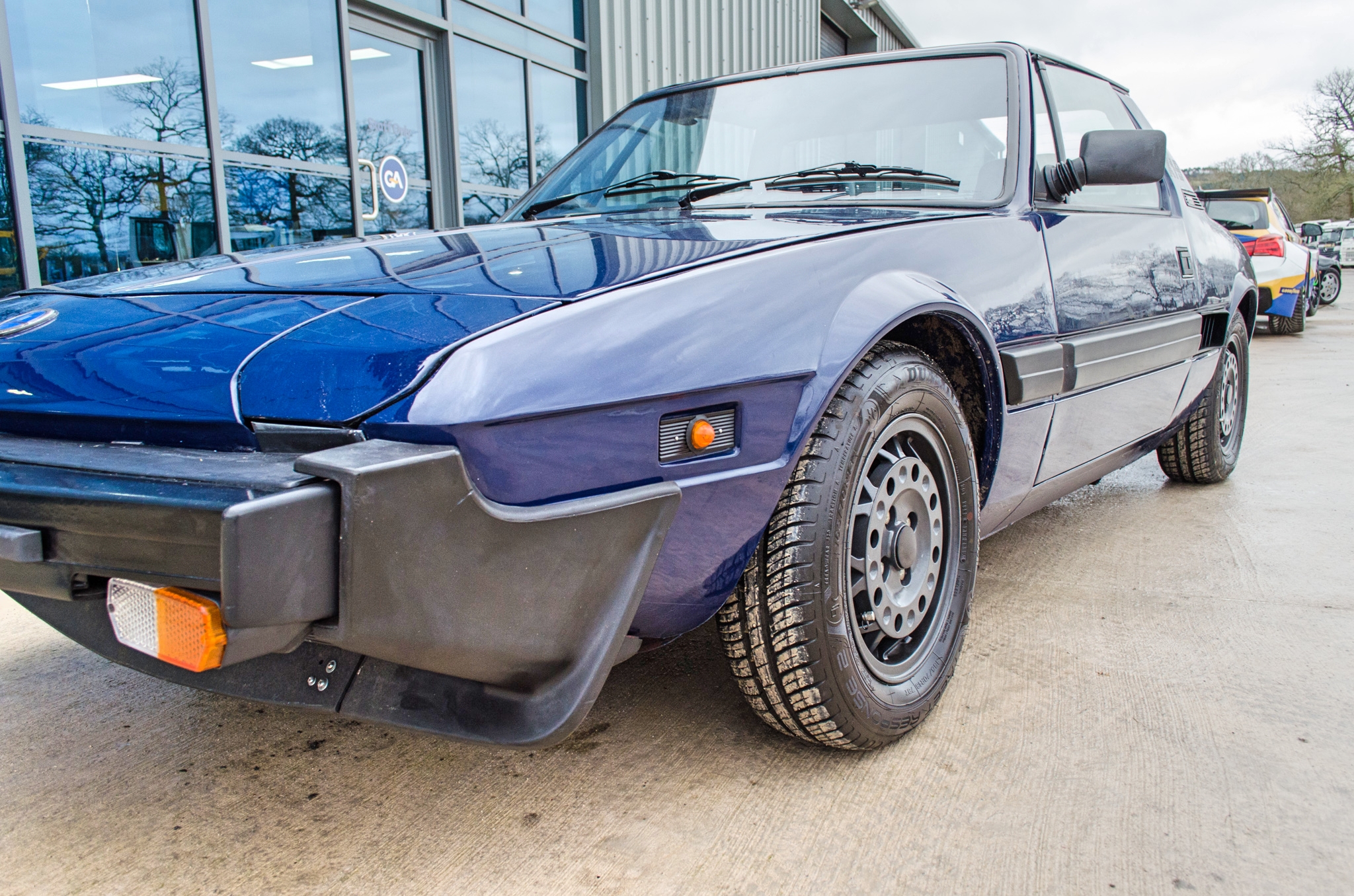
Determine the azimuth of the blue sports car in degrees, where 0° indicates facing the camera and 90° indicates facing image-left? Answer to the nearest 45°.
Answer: approximately 45°

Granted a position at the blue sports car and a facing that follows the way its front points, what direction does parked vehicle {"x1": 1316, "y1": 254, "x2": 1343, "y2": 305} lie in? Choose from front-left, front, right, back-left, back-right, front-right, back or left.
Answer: back

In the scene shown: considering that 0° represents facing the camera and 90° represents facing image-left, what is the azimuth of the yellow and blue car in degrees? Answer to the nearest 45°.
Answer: approximately 225°

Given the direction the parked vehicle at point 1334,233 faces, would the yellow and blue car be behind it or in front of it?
in front

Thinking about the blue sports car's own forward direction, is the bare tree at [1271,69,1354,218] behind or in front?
behind

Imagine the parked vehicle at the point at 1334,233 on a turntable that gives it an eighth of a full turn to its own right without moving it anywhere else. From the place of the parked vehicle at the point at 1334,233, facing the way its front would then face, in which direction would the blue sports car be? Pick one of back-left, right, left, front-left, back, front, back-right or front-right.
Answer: left
